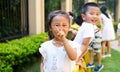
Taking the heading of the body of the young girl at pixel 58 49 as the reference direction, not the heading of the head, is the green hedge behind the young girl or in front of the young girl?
behind

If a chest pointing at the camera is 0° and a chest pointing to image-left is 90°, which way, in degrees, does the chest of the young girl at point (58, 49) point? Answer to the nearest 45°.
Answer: approximately 0°
